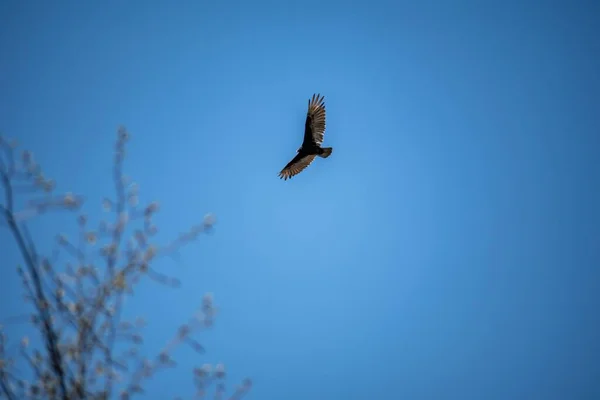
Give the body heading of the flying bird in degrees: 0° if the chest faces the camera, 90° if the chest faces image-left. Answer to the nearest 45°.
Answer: approximately 90°
